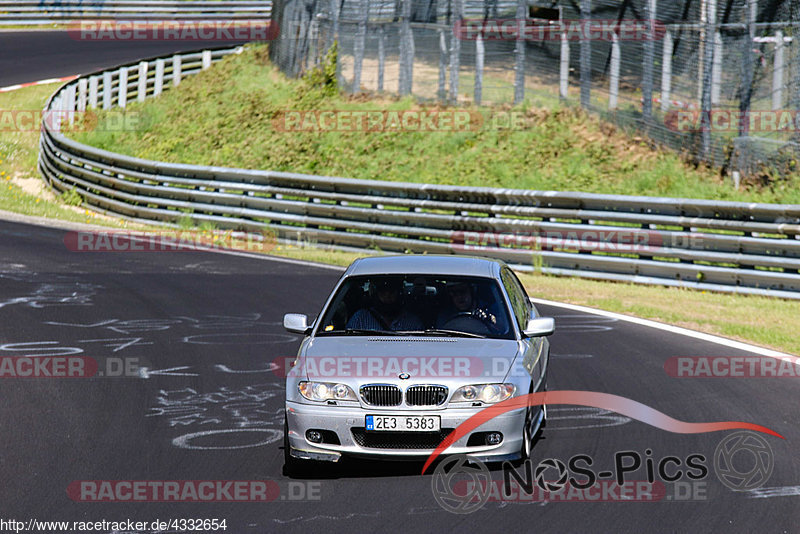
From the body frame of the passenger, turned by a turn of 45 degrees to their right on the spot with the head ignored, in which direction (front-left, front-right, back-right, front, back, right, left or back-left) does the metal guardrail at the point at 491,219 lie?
back-right

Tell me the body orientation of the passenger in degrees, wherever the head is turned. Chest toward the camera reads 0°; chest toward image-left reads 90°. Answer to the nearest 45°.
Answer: approximately 0°

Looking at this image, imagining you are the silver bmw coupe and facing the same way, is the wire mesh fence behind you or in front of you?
behind

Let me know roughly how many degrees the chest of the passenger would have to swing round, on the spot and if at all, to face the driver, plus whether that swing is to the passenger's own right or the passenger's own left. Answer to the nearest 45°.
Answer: approximately 90° to the passenger's own left

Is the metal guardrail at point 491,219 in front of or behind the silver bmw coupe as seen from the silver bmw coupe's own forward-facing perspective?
behind
